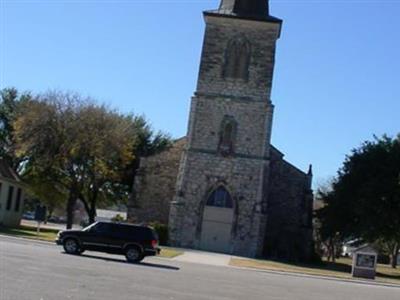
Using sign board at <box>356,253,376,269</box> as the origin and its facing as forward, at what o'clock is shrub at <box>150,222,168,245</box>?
The shrub is roughly at 4 o'clock from the sign board.

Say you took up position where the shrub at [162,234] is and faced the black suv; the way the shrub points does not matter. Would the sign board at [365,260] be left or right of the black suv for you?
left

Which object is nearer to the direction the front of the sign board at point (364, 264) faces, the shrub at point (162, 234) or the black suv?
the black suv

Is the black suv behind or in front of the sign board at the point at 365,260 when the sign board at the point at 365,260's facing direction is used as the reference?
in front

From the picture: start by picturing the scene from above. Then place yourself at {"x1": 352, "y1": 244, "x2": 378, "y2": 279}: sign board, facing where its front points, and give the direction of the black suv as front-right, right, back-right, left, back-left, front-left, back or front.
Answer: front-right

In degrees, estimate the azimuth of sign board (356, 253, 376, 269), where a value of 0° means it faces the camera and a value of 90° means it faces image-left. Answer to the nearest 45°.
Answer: approximately 0°

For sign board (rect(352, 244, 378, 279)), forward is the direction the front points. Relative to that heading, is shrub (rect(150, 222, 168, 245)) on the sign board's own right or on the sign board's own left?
on the sign board's own right

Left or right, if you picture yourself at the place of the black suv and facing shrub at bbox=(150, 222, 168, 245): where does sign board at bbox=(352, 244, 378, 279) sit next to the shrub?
right
